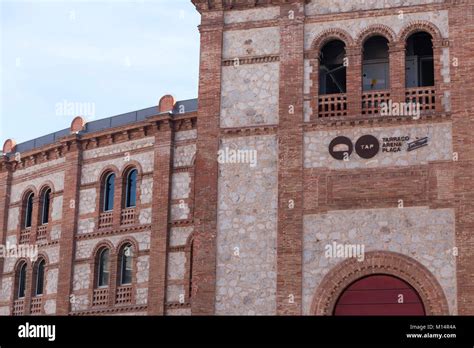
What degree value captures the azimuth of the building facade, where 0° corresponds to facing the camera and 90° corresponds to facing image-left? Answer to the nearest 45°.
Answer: approximately 0°
